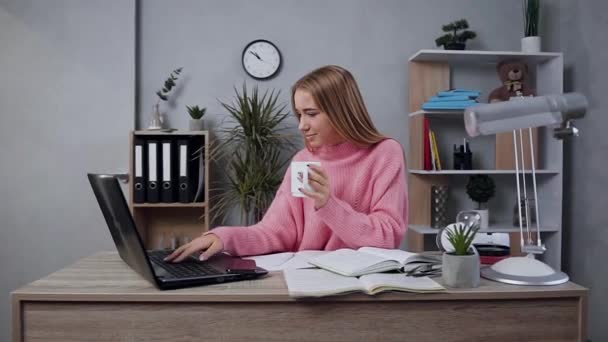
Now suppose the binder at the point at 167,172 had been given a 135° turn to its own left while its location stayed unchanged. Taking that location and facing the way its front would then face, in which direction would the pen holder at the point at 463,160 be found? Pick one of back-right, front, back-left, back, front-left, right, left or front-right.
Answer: front-right

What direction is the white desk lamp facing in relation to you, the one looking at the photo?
facing to the left of the viewer

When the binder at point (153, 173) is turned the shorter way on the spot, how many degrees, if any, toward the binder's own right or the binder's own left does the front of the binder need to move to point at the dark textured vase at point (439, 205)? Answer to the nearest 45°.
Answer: approximately 90° to the binder's own left

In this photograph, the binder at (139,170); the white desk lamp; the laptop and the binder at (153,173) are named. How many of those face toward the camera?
2

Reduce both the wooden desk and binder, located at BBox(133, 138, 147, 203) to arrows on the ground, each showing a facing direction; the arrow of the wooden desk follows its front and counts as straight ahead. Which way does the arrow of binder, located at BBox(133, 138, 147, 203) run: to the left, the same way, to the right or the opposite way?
the opposite way

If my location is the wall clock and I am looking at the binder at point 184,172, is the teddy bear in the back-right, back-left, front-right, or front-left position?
back-left

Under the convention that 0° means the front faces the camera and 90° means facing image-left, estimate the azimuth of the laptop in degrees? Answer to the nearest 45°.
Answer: approximately 225°

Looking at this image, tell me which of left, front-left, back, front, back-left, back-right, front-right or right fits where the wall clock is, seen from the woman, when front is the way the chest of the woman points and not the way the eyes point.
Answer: back-right

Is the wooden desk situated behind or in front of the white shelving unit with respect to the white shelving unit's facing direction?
in front
